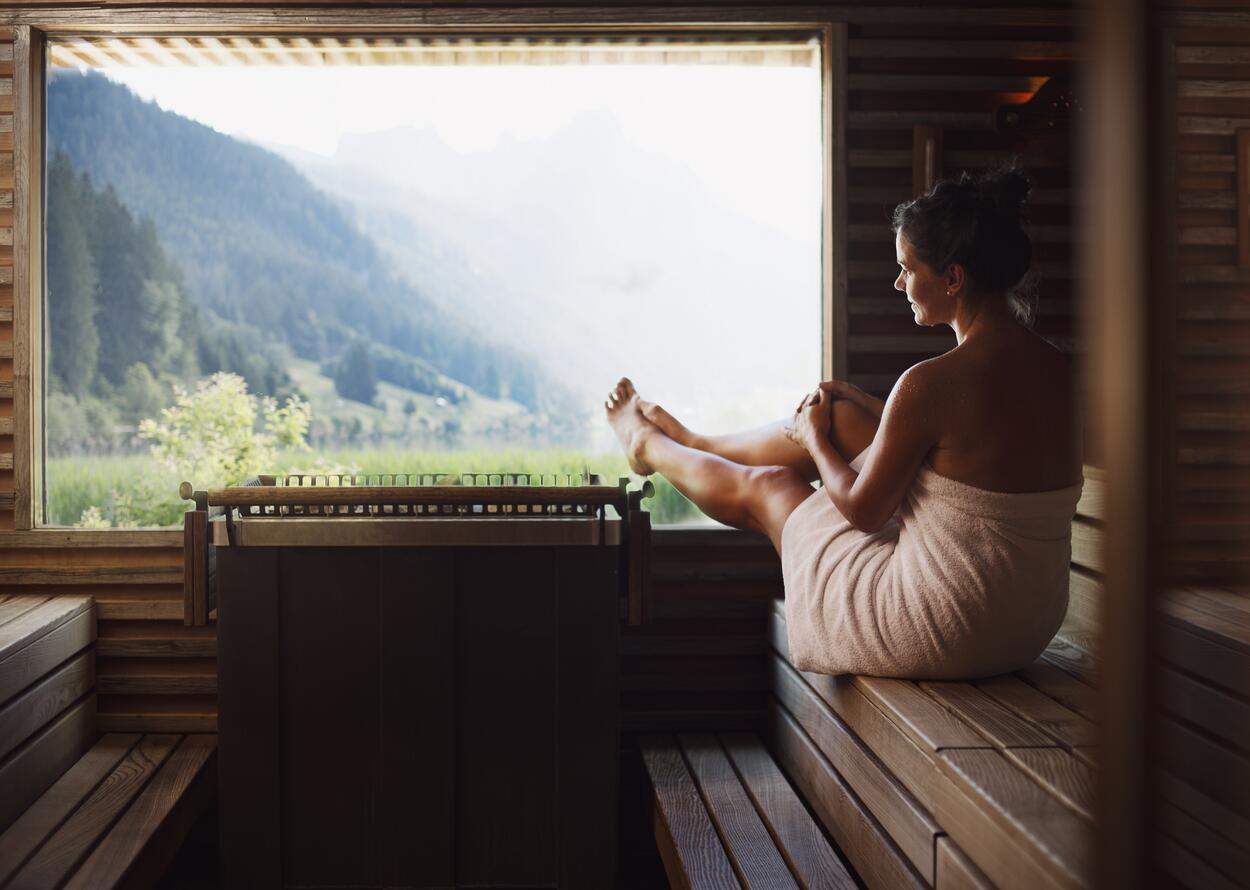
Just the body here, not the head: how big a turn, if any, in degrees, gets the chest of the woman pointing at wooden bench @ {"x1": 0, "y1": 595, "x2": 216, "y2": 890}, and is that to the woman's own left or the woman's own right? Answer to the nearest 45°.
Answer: approximately 45° to the woman's own left

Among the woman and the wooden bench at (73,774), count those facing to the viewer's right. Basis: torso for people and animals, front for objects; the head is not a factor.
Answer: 1

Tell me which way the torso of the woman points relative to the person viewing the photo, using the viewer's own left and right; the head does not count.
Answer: facing away from the viewer and to the left of the viewer

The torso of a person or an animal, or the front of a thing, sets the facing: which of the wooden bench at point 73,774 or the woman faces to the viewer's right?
the wooden bench

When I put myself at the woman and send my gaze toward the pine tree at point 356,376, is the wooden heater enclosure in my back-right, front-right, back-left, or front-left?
front-left

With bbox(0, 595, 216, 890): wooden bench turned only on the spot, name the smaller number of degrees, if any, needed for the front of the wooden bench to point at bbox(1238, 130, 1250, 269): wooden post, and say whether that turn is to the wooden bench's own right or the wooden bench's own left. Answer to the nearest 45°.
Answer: approximately 45° to the wooden bench's own right

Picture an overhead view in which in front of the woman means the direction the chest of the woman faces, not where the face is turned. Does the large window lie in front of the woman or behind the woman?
in front

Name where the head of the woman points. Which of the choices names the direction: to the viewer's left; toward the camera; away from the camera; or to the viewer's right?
to the viewer's left

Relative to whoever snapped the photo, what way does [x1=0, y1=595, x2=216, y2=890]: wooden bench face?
facing to the right of the viewer

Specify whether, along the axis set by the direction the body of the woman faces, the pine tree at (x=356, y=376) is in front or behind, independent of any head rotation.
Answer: in front
